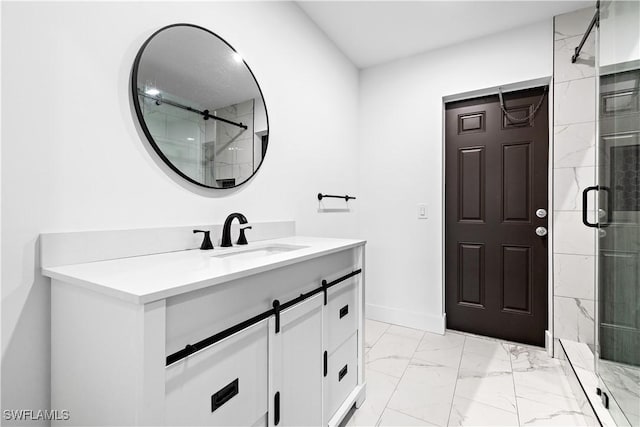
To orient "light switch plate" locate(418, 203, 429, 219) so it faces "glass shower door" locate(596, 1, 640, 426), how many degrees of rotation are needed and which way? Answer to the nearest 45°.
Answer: approximately 45° to its left

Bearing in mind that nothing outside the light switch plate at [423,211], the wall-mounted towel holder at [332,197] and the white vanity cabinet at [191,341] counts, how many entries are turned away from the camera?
0

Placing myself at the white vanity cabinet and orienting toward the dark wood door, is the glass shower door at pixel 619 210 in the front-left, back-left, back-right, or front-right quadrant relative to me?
front-right

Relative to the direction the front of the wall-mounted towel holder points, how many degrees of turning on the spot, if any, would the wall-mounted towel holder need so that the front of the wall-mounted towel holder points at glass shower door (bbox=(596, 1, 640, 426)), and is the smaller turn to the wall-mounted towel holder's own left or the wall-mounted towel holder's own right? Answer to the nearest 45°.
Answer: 0° — it already faces it

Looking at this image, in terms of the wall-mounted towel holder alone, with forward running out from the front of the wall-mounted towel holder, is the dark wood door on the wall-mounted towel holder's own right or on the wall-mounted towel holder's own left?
on the wall-mounted towel holder's own left

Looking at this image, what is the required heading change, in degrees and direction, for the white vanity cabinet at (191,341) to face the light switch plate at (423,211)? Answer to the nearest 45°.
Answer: approximately 90° to its left

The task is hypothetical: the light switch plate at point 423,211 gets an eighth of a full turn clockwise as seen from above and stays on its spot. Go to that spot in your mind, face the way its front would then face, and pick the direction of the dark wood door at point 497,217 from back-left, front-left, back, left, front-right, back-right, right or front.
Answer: back-left

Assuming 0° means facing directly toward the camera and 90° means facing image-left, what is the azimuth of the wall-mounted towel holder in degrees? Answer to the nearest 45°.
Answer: approximately 315°

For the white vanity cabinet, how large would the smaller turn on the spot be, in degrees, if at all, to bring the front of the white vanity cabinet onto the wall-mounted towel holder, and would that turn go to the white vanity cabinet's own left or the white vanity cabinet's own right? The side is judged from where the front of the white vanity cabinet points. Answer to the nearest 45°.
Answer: approximately 90° to the white vanity cabinet's own left

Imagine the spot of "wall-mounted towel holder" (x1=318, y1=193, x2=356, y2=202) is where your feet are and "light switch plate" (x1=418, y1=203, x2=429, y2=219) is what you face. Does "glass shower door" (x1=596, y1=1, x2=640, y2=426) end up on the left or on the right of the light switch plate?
right

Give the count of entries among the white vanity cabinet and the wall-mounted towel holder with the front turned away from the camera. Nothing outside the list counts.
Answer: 0

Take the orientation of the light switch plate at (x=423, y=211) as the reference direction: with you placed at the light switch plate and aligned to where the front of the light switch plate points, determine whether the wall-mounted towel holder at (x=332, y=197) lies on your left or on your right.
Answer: on your right

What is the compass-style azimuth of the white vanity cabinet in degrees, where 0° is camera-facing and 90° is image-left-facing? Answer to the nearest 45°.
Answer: approximately 315°

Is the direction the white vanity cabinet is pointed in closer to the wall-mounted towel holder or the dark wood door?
the dark wood door

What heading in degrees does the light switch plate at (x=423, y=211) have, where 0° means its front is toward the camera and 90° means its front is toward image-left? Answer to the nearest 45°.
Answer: approximately 0°

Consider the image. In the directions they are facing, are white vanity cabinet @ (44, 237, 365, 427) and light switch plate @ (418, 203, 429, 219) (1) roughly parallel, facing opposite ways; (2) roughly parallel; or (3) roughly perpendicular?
roughly perpendicular
